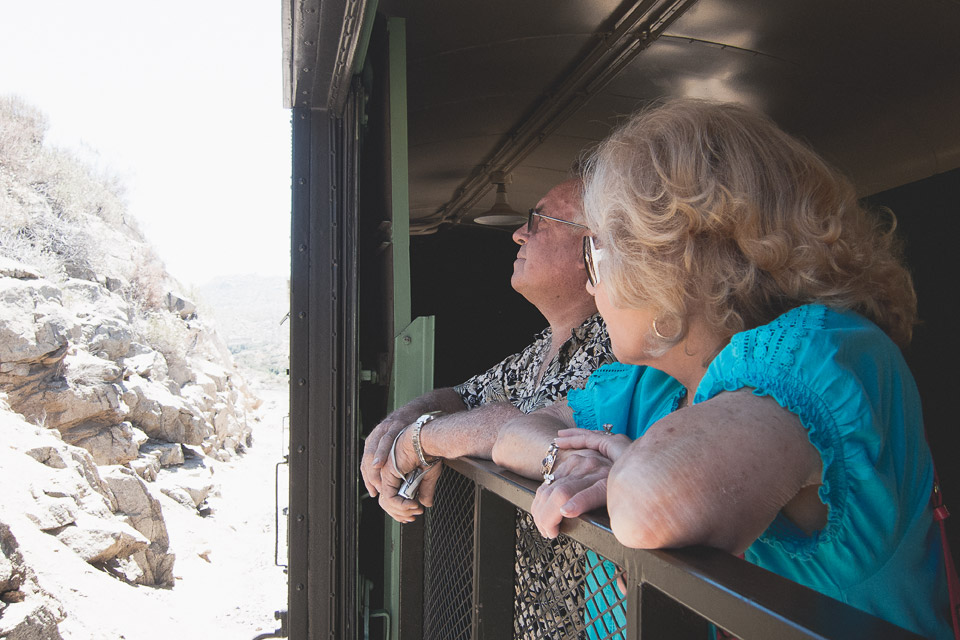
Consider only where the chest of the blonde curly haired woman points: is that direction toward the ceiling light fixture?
no

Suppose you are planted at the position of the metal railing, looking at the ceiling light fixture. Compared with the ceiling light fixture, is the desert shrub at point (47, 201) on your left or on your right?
left

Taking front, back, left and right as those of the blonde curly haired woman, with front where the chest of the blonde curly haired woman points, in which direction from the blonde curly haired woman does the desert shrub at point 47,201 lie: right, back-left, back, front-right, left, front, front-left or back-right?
front-right

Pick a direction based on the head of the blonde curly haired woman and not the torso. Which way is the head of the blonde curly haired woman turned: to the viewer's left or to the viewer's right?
to the viewer's left

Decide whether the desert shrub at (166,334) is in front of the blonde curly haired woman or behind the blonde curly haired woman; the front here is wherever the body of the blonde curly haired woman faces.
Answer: in front

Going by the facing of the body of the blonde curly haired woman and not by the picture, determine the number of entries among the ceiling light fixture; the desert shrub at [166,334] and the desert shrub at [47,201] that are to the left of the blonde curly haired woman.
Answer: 0

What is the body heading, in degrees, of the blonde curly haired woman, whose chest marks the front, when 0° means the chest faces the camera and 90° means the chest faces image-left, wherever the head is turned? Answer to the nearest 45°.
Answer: approximately 90°
